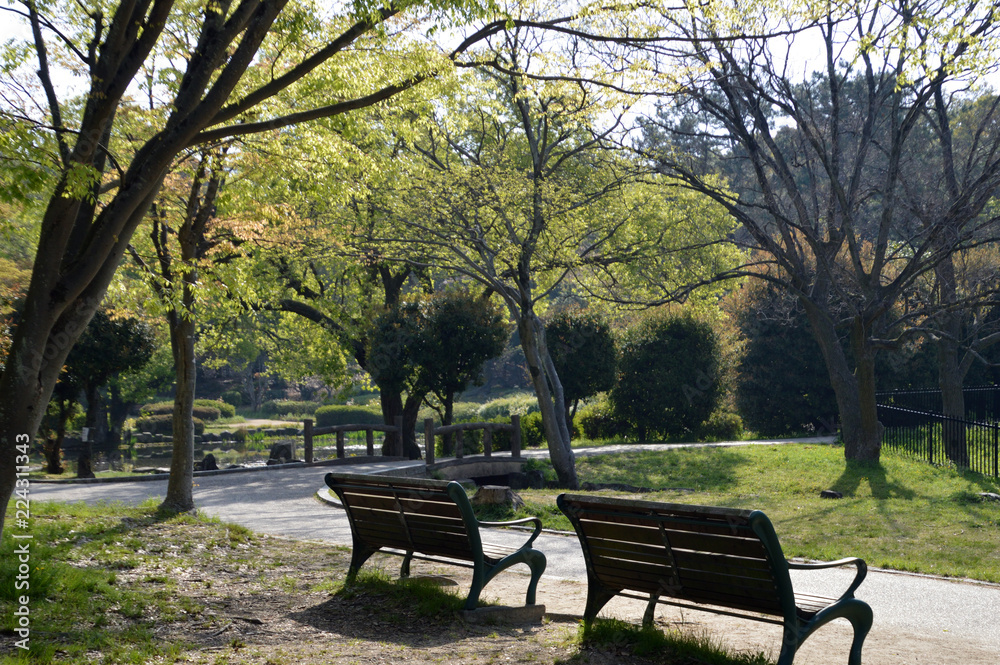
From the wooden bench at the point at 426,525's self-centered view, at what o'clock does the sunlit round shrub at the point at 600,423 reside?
The sunlit round shrub is roughly at 11 o'clock from the wooden bench.

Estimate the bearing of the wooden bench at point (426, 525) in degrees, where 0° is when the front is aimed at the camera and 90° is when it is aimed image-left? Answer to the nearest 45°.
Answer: approximately 225°

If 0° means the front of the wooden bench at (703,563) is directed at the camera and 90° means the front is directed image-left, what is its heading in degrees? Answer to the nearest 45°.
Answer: approximately 225°

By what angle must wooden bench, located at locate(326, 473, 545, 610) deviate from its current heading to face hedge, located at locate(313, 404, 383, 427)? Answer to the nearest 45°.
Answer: approximately 45° to its left

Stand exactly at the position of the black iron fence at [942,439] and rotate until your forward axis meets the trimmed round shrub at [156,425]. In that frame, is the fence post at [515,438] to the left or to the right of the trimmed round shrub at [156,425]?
left
